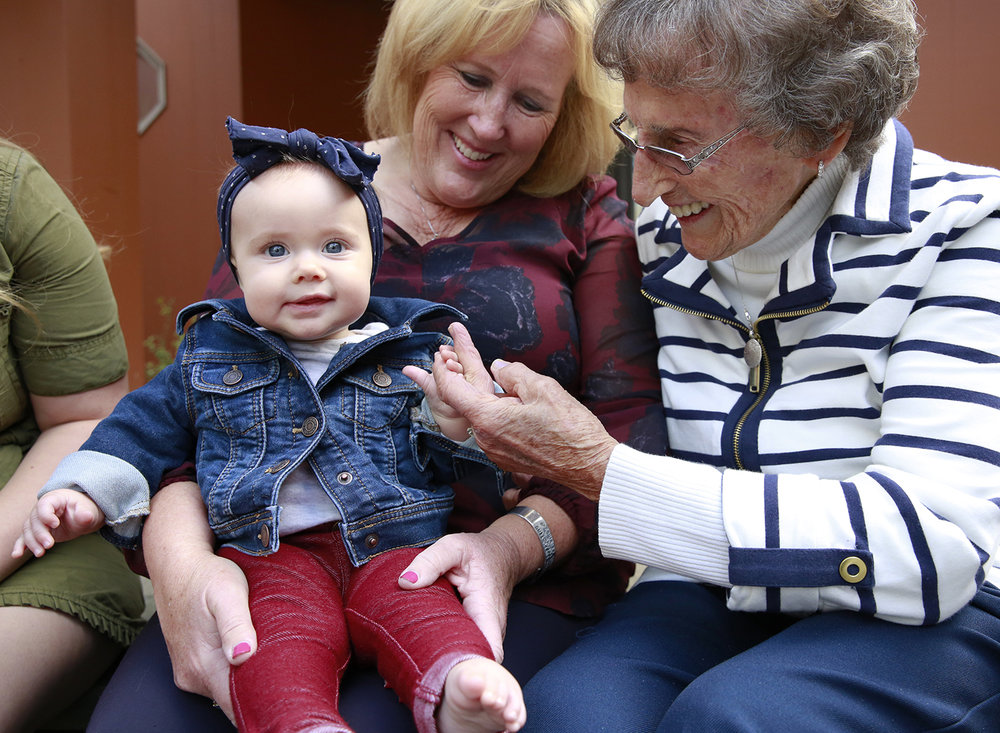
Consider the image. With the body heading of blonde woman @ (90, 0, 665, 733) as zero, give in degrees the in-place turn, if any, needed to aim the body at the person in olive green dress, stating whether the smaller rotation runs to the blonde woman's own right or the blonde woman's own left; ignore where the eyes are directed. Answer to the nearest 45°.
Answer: approximately 45° to the blonde woman's own right

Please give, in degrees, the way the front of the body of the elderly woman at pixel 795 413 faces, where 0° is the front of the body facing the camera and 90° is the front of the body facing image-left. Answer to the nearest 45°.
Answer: approximately 45°

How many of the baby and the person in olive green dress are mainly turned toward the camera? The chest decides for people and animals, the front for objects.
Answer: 2

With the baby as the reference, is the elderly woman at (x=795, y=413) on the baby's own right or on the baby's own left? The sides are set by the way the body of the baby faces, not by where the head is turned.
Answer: on the baby's own left

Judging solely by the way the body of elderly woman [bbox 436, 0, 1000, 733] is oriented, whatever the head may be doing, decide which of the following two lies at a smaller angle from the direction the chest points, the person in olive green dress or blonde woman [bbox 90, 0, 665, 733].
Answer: the person in olive green dress

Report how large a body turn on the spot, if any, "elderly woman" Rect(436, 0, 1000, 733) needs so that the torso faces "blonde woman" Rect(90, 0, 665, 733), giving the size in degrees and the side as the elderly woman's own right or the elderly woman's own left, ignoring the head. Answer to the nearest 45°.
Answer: approximately 90° to the elderly woman's own right

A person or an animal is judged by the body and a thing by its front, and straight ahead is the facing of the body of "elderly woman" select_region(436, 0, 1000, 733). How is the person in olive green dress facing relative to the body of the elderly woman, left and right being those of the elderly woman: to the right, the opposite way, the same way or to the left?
to the left

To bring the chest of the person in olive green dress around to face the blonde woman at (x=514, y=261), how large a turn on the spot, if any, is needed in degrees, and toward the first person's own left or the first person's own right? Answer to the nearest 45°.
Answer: approximately 90° to the first person's own left
